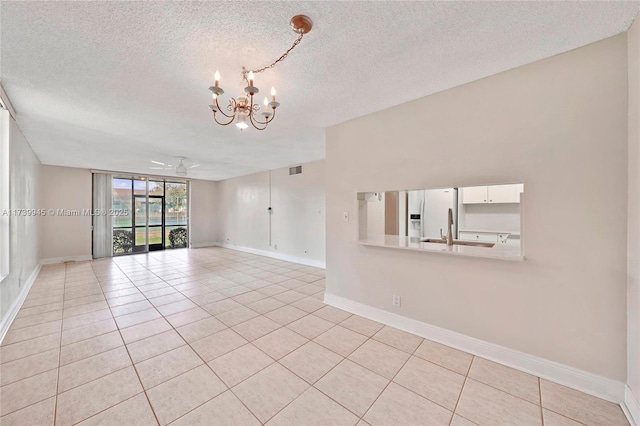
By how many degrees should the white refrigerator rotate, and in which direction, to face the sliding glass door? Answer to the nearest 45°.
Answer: approximately 45° to its right

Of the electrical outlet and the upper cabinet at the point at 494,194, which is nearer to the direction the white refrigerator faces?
the electrical outlet

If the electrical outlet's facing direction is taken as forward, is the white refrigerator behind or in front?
behind

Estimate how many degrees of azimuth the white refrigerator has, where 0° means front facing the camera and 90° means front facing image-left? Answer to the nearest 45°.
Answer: approximately 45°

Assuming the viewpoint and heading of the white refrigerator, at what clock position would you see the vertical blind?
The vertical blind is roughly at 1 o'clock from the white refrigerator.

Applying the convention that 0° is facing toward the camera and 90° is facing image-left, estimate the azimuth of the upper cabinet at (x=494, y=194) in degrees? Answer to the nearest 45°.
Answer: approximately 45°

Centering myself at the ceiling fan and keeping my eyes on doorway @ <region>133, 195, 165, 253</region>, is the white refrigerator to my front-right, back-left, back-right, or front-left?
back-right

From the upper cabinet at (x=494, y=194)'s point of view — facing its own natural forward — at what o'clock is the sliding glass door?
The sliding glass door is roughly at 1 o'clock from the upper cabinet.
